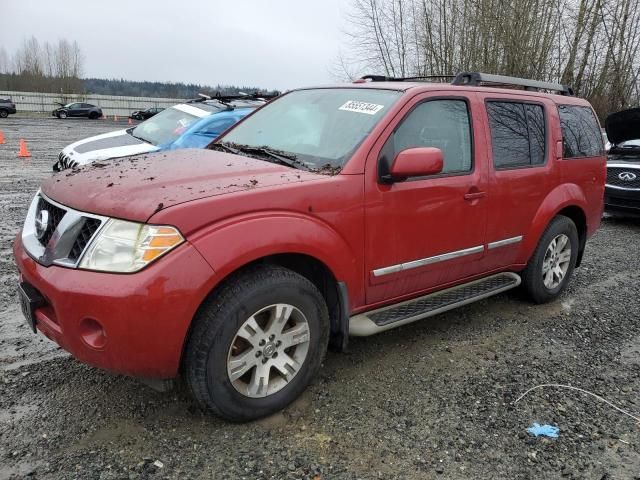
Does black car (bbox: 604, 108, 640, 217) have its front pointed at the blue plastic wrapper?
yes

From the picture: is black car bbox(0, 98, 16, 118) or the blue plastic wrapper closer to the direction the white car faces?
the blue plastic wrapper

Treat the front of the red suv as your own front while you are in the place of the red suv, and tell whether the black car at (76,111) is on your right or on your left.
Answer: on your right

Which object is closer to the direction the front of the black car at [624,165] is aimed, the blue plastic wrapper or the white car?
the blue plastic wrapper

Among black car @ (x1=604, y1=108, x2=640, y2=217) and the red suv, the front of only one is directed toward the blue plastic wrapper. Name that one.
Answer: the black car

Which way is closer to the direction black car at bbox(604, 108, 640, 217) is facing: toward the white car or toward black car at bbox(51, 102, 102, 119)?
the white car

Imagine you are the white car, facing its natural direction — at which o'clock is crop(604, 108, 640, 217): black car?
The black car is roughly at 8 o'clock from the white car.

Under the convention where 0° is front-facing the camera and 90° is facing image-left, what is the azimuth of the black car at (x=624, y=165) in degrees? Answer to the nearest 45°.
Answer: approximately 0°
